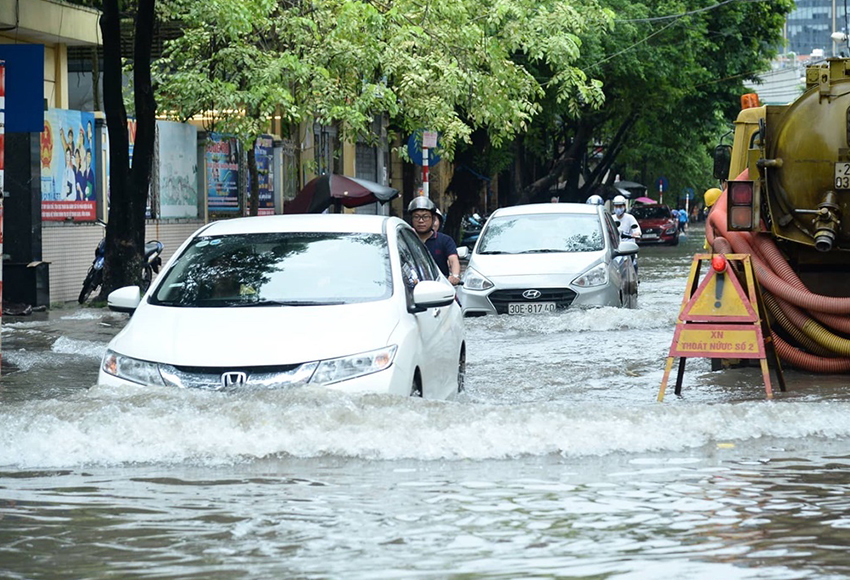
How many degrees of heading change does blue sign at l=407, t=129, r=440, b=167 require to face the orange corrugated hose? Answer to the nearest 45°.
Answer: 0° — it already faces it

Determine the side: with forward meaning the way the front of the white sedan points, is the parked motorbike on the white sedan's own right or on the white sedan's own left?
on the white sedan's own right

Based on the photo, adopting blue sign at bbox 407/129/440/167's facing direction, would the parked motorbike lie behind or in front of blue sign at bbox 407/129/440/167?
in front

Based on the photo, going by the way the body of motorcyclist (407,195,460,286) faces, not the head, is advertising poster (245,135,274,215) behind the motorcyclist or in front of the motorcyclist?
behind

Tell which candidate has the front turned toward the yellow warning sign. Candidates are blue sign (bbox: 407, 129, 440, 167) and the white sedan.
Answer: the blue sign

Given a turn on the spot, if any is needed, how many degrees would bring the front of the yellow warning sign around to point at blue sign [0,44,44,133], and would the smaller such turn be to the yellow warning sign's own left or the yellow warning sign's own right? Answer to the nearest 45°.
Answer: approximately 90° to the yellow warning sign's own right

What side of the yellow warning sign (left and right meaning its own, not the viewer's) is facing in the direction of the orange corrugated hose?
back

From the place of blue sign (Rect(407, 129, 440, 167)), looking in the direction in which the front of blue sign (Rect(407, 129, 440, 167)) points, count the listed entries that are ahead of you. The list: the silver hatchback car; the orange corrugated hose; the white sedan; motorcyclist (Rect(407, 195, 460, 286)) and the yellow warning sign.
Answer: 5

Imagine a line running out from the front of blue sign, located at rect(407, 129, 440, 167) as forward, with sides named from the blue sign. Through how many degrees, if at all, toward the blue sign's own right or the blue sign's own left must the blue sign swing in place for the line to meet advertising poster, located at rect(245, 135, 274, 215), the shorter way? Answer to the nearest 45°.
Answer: approximately 135° to the blue sign's own right

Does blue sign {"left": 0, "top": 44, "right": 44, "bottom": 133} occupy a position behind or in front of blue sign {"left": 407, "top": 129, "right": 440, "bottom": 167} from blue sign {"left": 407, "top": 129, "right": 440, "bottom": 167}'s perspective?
in front
